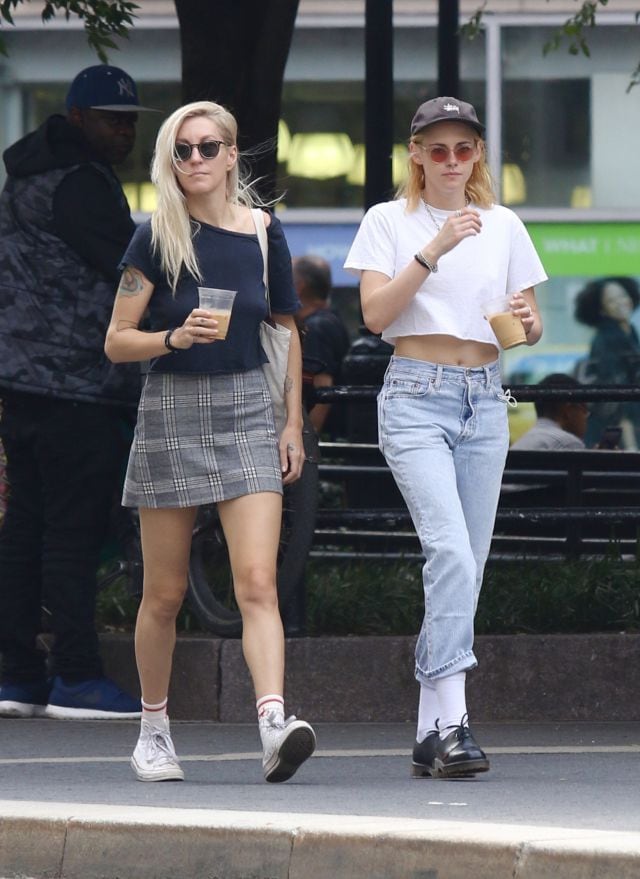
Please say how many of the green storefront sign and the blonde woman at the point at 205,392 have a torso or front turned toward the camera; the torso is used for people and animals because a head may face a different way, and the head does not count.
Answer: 2

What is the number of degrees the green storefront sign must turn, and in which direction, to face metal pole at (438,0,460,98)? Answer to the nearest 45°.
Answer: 0° — it already faces it

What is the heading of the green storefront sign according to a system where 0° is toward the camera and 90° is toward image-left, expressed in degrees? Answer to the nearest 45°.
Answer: approximately 0°

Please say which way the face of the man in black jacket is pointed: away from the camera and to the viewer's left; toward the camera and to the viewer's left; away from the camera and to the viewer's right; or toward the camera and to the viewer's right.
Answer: toward the camera and to the viewer's right

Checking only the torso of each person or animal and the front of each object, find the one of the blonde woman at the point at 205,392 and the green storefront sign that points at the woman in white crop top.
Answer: the green storefront sign

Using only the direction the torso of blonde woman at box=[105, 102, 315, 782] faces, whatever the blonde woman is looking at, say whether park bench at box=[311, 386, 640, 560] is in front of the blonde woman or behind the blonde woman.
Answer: behind

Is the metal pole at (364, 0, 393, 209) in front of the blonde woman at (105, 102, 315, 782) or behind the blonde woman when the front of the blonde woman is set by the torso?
behind

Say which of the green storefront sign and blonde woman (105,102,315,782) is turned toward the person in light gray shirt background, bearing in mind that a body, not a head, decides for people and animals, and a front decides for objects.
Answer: the green storefront sign

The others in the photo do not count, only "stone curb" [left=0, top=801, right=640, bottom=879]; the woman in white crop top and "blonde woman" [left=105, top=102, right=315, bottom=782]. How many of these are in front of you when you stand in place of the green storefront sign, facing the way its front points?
3

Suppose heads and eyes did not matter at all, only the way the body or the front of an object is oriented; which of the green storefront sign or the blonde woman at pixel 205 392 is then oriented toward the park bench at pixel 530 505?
the green storefront sign

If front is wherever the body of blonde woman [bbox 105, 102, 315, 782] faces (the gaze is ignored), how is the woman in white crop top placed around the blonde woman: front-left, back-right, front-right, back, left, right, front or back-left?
left

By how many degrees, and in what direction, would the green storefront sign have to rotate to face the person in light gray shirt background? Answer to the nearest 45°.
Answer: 0° — it already faces them
